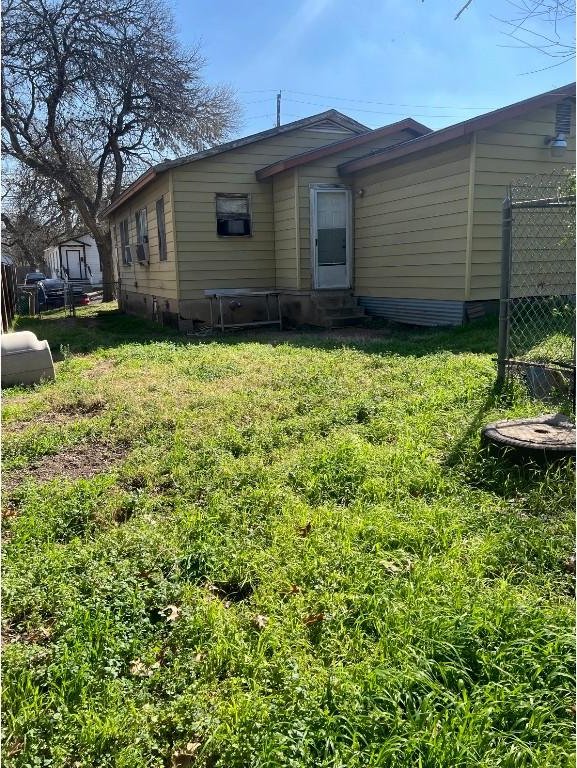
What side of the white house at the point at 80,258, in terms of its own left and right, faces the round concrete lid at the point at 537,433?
front

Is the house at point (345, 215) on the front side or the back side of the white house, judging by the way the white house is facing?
on the front side

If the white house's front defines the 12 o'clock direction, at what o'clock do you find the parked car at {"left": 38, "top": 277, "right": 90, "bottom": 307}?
The parked car is roughly at 12 o'clock from the white house.

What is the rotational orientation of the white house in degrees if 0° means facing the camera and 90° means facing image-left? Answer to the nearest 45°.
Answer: approximately 0°

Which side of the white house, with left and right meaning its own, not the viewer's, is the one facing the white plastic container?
front

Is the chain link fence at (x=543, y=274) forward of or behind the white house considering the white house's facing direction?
forward

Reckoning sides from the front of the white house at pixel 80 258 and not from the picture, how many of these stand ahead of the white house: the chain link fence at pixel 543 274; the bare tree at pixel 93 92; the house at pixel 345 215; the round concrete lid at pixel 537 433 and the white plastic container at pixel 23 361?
5
